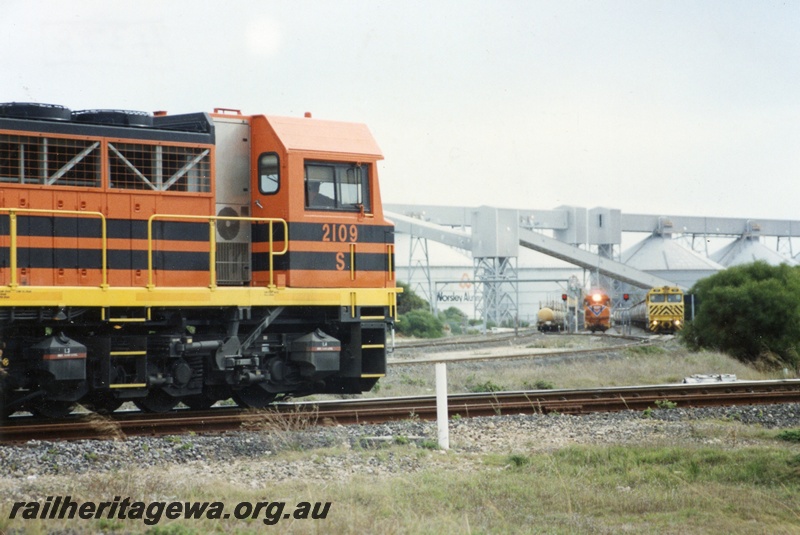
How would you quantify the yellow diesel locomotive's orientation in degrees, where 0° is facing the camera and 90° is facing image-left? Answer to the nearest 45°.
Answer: approximately 0°

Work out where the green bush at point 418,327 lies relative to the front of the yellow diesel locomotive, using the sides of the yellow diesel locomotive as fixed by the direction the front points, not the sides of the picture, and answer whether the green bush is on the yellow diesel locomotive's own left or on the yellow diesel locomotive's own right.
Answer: on the yellow diesel locomotive's own right

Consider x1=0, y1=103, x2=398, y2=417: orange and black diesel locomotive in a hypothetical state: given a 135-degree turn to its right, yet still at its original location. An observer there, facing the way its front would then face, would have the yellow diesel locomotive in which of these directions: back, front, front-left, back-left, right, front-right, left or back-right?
back

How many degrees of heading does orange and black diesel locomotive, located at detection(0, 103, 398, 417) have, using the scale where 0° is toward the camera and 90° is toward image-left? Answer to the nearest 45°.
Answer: approximately 270°

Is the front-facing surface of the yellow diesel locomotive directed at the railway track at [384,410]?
yes

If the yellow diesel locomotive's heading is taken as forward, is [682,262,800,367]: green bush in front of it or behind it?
in front

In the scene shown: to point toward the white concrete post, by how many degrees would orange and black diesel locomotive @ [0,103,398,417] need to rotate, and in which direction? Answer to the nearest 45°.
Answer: approximately 45° to its right

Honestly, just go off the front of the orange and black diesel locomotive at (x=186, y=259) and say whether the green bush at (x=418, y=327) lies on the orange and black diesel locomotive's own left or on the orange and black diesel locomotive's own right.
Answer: on the orange and black diesel locomotive's own left
